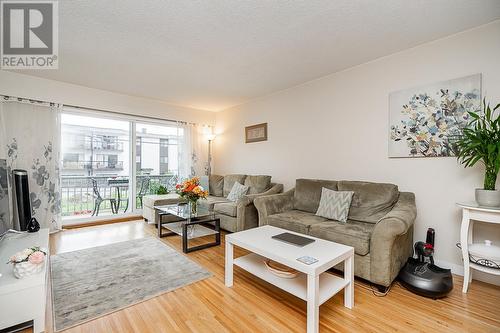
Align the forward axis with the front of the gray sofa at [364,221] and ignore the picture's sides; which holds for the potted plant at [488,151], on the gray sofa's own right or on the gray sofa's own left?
on the gray sofa's own left

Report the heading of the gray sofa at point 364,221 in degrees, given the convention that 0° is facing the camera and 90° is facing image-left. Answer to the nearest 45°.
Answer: approximately 45°

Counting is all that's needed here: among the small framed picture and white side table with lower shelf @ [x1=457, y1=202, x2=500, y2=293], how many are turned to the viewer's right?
0

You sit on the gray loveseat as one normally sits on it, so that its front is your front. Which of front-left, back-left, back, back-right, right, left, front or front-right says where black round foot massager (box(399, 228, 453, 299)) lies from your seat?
left

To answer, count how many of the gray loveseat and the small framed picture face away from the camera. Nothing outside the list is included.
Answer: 0

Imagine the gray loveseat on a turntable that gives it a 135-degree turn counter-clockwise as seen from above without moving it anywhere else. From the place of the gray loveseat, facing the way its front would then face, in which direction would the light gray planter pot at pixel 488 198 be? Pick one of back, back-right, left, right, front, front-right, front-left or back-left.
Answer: front-right

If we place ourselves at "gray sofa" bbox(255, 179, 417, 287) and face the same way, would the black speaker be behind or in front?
in front

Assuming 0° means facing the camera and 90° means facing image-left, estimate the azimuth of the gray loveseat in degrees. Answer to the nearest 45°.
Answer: approximately 45°

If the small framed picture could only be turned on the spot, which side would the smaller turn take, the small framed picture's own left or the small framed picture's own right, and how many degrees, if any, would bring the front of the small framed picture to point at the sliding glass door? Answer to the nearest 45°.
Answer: approximately 45° to the small framed picture's own right
